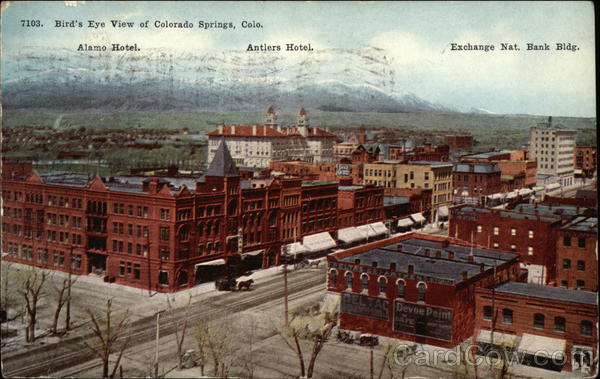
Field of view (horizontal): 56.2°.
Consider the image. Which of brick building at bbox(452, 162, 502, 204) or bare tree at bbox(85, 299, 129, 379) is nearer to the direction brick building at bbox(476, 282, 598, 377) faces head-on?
the bare tree

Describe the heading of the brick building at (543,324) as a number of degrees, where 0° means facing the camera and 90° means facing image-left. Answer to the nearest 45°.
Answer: approximately 45°

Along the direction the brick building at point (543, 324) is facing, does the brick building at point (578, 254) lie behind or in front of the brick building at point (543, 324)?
behind

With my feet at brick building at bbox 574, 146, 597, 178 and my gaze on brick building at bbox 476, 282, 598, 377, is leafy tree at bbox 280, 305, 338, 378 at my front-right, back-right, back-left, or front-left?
front-right

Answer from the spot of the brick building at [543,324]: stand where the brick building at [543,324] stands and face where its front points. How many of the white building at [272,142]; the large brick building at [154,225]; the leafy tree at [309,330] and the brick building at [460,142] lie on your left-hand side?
0

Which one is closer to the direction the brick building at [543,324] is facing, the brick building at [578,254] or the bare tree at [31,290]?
the bare tree

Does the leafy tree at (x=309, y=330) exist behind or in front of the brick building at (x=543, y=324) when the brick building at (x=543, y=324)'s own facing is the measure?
in front

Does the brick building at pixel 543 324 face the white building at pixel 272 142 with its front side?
no

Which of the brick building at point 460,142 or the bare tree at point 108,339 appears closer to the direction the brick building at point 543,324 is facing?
the bare tree

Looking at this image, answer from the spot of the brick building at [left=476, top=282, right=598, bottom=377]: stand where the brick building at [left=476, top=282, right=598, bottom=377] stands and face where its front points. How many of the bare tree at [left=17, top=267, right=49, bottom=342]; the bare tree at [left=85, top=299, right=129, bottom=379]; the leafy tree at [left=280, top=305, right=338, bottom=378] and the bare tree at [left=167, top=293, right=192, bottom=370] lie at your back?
0

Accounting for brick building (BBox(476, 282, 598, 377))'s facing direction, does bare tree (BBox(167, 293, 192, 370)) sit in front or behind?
in front
